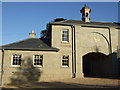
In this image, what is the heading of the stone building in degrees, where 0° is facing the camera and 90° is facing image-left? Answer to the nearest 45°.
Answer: approximately 0°
